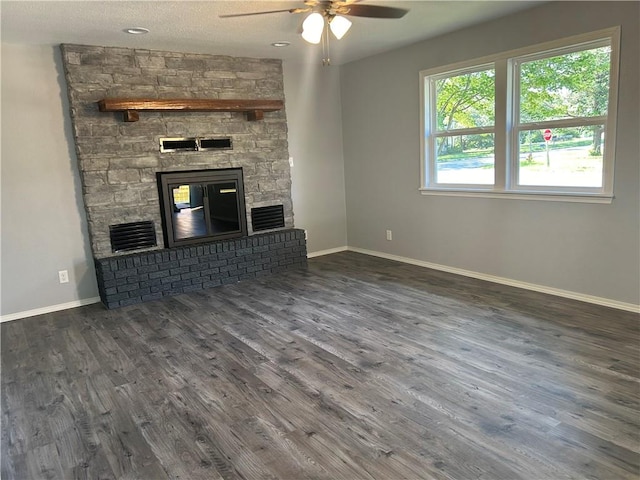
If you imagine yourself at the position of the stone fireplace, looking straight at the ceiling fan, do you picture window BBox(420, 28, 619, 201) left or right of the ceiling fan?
left

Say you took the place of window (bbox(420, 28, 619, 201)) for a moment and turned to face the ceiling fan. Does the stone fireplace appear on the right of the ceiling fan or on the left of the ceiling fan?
right

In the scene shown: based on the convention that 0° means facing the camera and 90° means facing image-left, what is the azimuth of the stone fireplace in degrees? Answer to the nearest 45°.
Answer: approximately 315°
